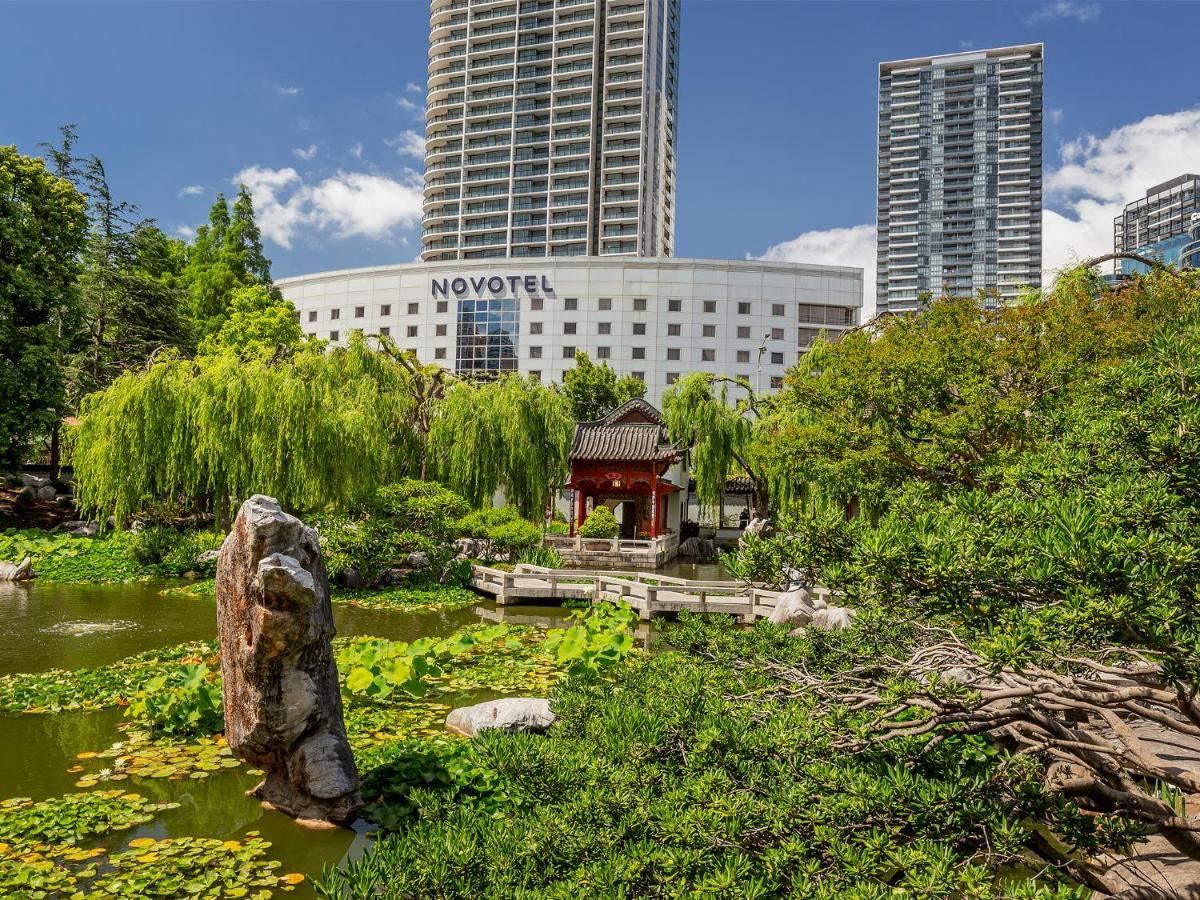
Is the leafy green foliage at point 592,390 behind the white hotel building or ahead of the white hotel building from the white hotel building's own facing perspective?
ahead

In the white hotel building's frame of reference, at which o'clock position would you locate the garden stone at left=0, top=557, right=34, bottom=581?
The garden stone is roughly at 1 o'clock from the white hotel building.

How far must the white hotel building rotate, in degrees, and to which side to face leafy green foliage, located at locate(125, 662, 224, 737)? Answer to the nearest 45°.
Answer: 0° — it already faces it

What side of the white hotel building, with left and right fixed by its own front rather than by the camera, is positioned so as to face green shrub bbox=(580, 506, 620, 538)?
front

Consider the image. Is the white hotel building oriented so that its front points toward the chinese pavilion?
yes

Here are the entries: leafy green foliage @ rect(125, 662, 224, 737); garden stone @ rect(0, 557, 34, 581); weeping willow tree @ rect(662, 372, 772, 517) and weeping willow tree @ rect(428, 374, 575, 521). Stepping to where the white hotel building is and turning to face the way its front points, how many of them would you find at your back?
0

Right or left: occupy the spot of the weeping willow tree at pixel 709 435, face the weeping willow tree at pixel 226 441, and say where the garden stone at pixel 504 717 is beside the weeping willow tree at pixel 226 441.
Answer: left

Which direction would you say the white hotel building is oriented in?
toward the camera

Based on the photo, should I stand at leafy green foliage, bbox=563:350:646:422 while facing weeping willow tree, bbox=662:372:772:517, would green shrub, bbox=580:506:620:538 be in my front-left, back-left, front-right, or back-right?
front-right

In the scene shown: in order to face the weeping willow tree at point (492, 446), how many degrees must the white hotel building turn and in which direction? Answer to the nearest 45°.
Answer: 0° — it already faces it

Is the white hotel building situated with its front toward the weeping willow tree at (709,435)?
yes

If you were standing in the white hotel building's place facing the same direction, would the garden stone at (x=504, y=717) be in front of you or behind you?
in front

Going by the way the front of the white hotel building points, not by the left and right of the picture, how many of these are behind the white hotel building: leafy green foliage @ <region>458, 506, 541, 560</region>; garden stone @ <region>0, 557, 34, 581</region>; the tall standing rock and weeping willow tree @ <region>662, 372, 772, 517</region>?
0
